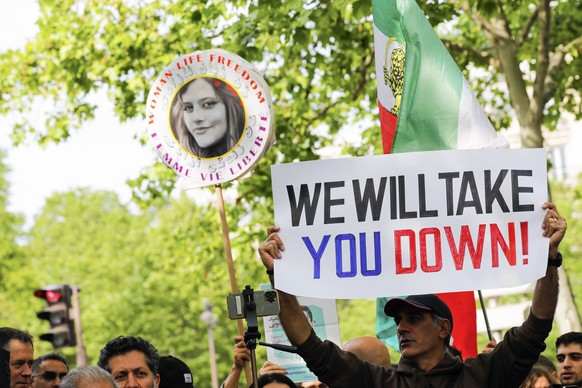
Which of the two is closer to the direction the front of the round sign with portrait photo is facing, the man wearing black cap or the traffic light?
the man wearing black cap

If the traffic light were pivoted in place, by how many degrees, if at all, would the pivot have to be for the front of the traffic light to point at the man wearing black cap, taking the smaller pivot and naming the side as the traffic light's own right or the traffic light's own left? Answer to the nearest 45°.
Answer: approximately 45° to the traffic light's own left

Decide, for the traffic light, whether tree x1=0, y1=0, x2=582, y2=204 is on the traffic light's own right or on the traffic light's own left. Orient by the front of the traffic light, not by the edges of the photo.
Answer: on the traffic light's own left

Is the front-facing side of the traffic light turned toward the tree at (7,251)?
no

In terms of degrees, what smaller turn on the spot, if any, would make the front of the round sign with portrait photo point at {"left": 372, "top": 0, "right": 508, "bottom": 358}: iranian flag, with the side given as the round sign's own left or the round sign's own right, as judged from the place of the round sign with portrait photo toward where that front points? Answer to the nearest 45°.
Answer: approximately 90° to the round sign's own left

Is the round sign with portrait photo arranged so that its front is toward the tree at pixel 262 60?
no

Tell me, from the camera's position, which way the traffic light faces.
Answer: facing the viewer and to the left of the viewer

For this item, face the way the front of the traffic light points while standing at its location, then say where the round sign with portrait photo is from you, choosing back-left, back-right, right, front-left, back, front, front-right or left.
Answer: front-left

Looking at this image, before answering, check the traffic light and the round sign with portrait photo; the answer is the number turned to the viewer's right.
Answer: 0

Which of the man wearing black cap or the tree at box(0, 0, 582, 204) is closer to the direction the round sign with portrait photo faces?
the man wearing black cap

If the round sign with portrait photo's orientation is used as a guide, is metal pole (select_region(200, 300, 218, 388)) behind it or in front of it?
behind

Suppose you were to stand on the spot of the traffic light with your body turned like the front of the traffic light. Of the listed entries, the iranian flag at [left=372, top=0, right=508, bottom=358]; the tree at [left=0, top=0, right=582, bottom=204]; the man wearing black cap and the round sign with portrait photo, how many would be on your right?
0

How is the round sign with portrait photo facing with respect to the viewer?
toward the camera

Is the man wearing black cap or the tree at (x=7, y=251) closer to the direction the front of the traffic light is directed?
the man wearing black cap

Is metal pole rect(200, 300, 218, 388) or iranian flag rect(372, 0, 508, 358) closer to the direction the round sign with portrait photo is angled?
the iranian flag

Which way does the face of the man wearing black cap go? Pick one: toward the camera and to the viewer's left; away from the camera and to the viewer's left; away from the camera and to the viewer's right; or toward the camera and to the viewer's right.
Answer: toward the camera and to the viewer's left

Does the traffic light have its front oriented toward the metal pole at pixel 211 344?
no
